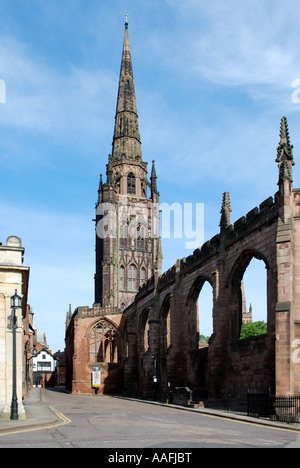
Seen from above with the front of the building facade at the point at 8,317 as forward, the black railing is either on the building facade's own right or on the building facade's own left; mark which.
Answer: on the building facade's own left

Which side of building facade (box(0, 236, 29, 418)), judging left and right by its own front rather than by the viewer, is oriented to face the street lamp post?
front

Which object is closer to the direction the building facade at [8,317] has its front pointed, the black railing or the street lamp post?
the street lamp post
